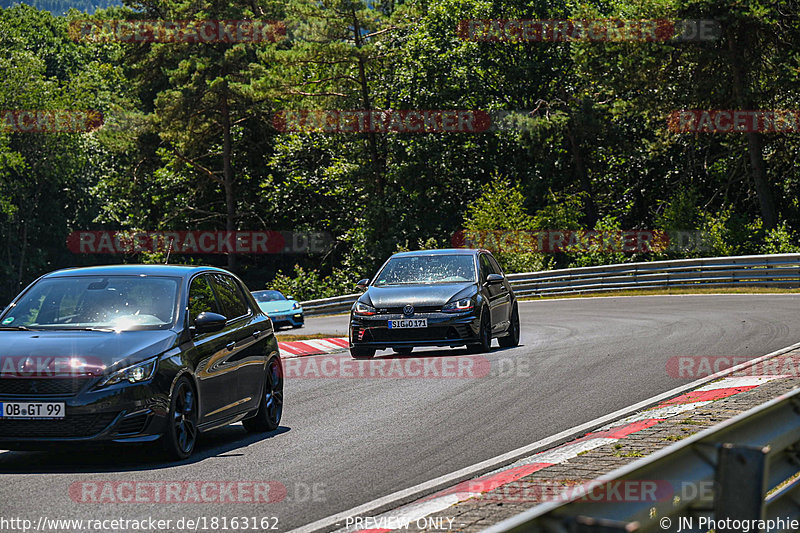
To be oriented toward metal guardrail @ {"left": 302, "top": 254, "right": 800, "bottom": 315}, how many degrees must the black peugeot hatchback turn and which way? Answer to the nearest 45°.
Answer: approximately 180°

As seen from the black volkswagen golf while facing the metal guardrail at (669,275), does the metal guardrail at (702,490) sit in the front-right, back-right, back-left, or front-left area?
back-right

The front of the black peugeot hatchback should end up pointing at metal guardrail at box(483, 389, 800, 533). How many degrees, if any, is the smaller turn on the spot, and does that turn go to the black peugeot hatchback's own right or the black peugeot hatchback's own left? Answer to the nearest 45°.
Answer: approximately 45° to the black peugeot hatchback's own left

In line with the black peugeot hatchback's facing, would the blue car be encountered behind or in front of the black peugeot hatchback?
behind

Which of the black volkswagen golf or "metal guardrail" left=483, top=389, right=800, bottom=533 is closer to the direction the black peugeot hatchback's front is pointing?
the metal guardrail

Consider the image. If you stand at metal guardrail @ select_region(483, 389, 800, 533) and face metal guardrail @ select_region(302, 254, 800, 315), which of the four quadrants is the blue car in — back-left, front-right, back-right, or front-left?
front-left

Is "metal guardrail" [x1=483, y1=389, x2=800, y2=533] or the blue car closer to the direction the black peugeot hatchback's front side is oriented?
the metal guardrail

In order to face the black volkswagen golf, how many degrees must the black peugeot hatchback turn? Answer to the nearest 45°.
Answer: approximately 180°

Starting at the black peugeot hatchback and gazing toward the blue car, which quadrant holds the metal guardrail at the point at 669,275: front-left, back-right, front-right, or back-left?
front-right

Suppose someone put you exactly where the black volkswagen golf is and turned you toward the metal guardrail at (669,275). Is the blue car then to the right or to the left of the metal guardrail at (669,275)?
left

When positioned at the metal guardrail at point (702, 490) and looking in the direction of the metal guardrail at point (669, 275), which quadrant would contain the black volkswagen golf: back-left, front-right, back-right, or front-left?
front-left

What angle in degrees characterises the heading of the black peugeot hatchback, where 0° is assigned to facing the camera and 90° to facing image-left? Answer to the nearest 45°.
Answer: approximately 45°
